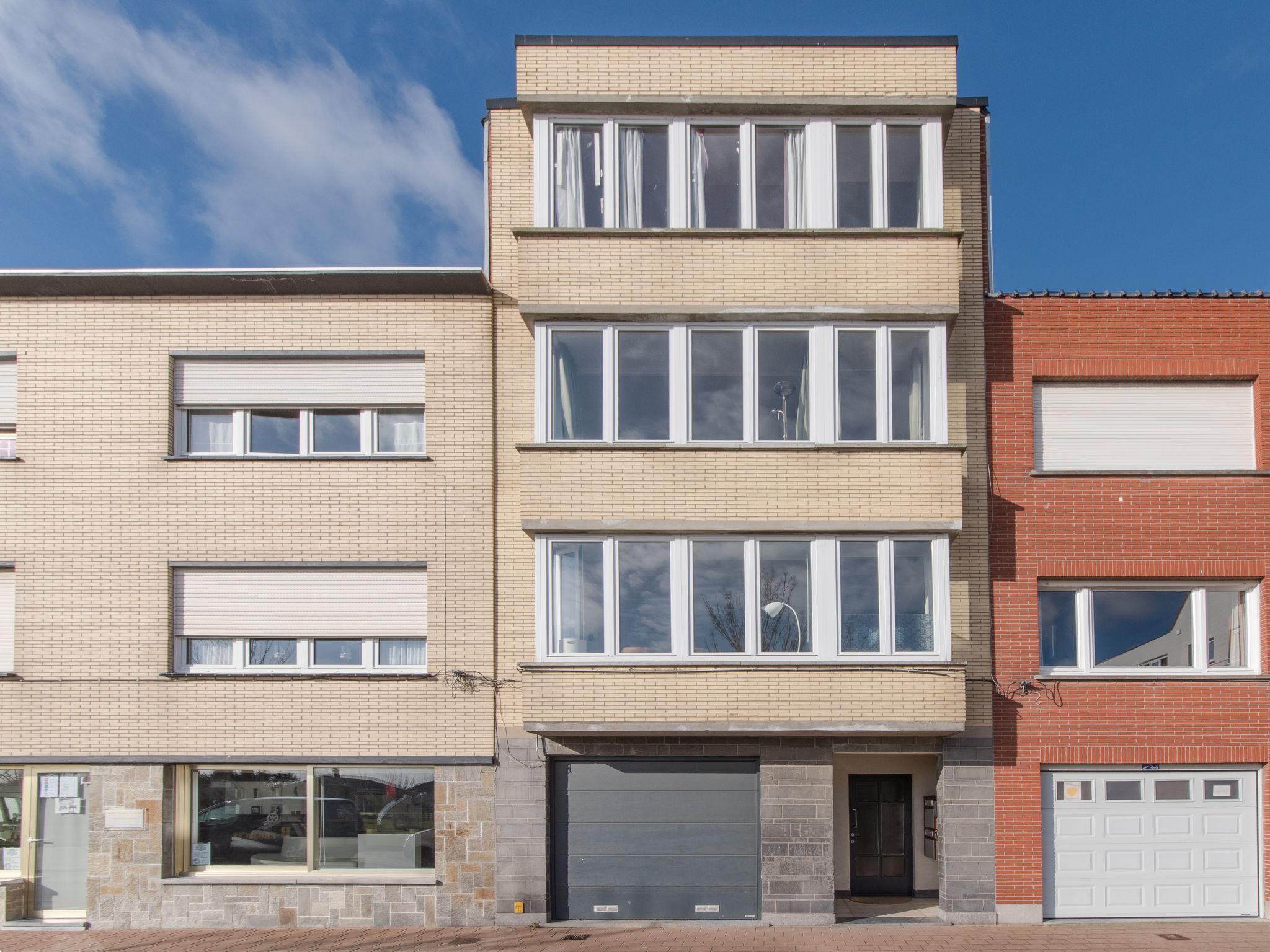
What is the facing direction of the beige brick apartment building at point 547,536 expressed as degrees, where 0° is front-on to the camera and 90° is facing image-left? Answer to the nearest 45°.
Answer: approximately 0°

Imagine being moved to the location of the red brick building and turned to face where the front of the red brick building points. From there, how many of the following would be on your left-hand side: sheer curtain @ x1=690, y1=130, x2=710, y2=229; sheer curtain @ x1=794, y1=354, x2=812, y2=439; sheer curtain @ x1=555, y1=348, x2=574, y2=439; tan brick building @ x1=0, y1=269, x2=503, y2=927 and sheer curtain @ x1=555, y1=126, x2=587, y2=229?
0

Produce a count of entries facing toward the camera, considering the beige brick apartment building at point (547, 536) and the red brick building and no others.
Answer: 2

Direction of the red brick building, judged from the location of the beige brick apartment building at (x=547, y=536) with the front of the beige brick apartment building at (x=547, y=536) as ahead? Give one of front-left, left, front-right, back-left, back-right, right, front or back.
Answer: left

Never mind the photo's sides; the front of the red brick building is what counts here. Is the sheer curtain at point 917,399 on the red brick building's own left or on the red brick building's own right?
on the red brick building's own right

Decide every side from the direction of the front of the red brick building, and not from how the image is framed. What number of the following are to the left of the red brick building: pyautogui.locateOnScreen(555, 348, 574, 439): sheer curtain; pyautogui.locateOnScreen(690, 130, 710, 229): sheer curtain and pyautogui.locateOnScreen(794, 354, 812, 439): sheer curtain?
0

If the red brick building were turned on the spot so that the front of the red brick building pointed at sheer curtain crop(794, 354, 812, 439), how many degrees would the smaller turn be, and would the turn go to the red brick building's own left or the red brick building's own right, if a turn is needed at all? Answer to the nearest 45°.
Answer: approximately 45° to the red brick building's own right

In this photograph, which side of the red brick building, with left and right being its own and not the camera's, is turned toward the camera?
front
